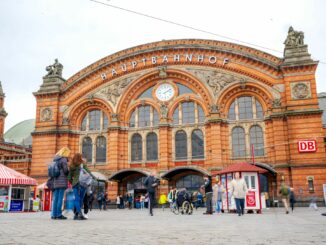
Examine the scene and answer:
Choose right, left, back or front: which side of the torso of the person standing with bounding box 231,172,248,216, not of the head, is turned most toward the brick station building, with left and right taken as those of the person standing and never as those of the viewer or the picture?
back

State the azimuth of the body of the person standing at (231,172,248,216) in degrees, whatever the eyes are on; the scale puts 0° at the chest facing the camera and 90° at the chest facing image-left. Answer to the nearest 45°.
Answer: approximately 0°

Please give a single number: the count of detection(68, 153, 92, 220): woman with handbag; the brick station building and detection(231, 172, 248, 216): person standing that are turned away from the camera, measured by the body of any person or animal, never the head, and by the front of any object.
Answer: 1

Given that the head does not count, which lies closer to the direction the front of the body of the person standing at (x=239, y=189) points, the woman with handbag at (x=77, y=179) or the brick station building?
the woman with handbag

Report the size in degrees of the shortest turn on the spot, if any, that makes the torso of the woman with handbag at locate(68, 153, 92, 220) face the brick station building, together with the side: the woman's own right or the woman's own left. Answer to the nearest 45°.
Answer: approximately 45° to the woman's own right

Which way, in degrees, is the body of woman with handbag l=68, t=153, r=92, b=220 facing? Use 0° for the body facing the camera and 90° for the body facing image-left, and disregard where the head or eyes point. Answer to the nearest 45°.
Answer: approximately 180°

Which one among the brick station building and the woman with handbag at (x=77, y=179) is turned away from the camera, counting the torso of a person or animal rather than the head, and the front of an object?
the woman with handbag

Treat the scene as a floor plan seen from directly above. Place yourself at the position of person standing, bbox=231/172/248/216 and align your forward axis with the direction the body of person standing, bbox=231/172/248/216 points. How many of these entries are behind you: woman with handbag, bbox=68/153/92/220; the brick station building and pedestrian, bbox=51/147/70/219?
1

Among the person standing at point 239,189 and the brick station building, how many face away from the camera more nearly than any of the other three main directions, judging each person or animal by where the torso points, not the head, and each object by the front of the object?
0

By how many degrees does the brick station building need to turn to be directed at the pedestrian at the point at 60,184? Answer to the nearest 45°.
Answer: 0° — it already faces them

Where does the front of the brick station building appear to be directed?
toward the camera

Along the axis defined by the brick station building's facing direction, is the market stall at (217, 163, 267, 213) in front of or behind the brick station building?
in front

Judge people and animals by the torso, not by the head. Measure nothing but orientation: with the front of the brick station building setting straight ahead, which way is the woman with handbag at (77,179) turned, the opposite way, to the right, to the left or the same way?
the opposite way

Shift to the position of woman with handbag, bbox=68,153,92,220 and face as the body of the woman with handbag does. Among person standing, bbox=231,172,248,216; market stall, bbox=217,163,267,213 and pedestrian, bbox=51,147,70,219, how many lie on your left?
1

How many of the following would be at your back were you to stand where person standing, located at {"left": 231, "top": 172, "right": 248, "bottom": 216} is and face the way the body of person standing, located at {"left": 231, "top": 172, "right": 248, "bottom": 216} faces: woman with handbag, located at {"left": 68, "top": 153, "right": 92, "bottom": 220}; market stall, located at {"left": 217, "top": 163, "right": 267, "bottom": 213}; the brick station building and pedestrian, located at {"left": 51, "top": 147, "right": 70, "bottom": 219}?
2

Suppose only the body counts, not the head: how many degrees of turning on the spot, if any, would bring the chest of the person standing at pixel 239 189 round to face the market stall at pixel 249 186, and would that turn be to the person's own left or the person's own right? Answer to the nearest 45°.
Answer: approximately 180°
